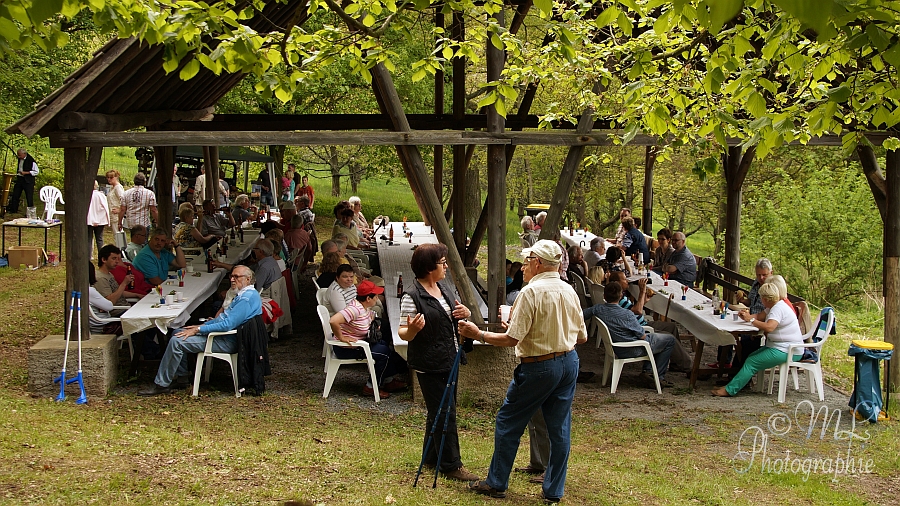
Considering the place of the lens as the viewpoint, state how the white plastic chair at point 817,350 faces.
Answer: facing to the left of the viewer

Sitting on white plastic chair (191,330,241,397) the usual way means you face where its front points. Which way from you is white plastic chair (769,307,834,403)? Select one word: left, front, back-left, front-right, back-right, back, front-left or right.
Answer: back

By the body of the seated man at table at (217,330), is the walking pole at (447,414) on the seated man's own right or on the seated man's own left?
on the seated man's own left

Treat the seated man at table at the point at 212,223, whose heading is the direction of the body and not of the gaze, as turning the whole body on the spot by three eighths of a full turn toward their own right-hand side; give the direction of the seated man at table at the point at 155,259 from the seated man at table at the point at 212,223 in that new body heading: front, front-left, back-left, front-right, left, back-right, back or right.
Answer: left

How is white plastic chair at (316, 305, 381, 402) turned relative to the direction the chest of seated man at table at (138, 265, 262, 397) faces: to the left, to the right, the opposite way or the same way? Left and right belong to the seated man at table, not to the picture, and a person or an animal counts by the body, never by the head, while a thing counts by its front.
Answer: the opposite way

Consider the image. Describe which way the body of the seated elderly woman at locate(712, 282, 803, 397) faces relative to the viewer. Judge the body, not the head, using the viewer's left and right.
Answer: facing to the left of the viewer

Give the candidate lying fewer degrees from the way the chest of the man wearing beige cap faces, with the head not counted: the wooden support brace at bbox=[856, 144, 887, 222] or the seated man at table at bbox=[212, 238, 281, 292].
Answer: the seated man at table

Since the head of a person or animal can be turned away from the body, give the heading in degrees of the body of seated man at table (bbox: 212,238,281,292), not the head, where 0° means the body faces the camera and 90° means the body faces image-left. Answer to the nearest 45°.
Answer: approximately 90°

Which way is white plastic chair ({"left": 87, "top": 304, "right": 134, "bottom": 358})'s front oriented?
to the viewer's right

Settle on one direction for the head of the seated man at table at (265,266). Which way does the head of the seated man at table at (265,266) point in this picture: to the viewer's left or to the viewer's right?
to the viewer's left

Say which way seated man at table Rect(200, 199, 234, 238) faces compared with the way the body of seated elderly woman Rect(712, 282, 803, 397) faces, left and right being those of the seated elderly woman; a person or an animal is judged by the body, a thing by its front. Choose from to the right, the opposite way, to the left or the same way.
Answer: the opposite way

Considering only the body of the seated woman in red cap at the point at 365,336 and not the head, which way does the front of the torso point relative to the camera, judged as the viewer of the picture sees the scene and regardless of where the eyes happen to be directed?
to the viewer's right
